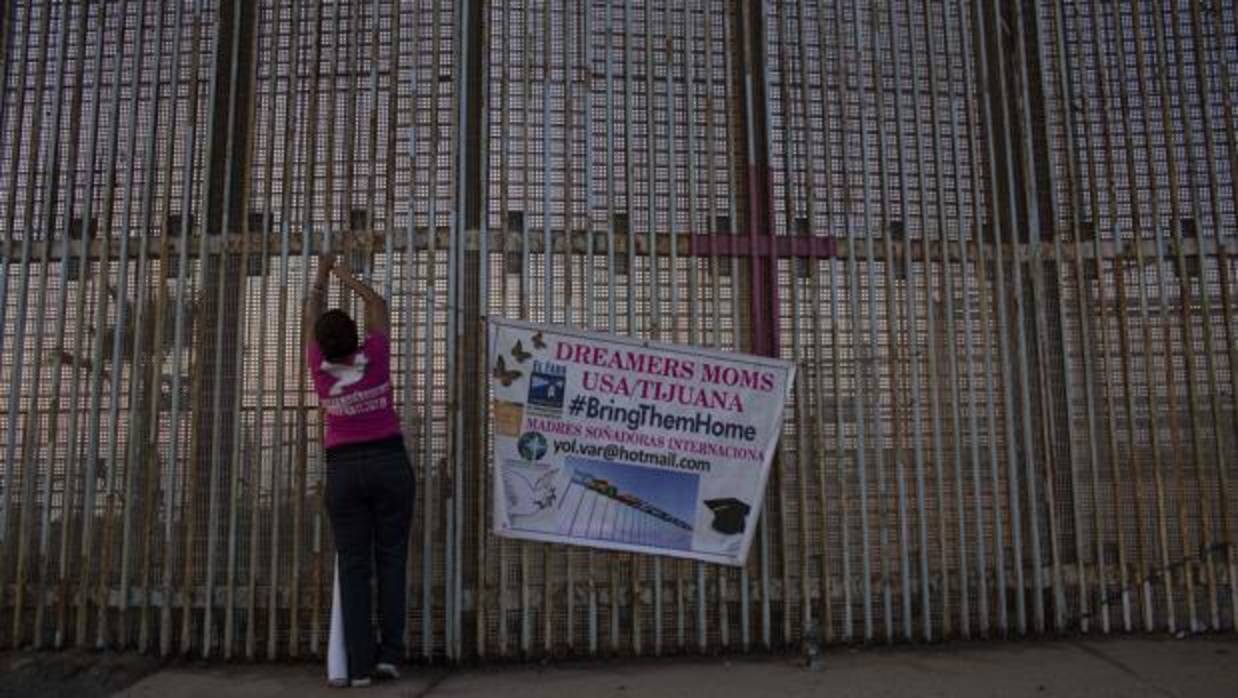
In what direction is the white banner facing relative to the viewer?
toward the camera

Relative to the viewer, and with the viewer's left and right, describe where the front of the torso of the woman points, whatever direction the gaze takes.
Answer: facing away from the viewer

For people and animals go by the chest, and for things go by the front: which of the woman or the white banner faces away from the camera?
the woman

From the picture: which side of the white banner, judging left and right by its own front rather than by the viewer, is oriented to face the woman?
right

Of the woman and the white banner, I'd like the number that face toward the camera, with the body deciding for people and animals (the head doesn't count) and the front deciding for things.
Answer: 1

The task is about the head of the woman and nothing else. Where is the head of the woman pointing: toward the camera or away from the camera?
away from the camera

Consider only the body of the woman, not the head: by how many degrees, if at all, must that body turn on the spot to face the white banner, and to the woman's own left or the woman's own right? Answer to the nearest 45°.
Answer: approximately 90° to the woman's own right

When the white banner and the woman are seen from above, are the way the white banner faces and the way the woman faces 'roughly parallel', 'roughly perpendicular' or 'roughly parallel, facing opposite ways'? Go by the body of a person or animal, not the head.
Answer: roughly parallel, facing opposite ways
